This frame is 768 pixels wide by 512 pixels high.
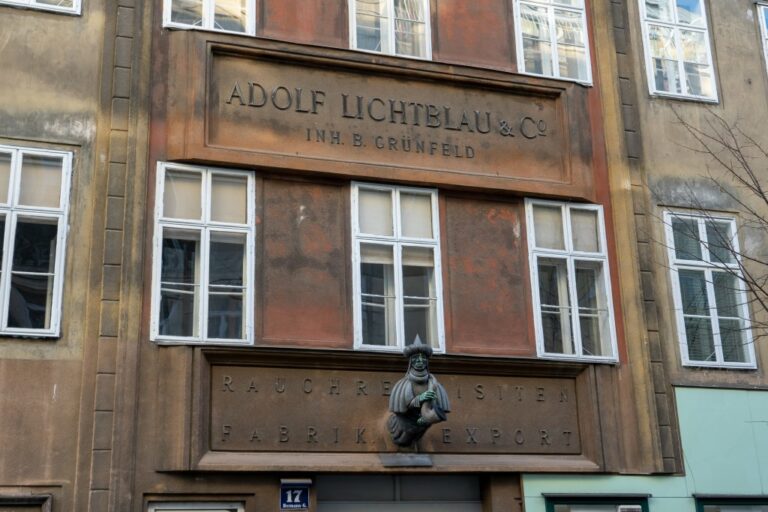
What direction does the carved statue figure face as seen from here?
toward the camera

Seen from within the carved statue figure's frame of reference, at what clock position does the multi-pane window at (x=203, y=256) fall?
The multi-pane window is roughly at 3 o'clock from the carved statue figure.

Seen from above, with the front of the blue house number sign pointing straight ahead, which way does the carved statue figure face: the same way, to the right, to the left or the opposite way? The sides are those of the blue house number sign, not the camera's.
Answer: the same way

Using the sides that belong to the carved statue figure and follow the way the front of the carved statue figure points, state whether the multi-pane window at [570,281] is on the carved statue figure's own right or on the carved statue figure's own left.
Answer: on the carved statue figure's own left

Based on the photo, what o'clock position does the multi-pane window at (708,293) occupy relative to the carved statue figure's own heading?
The multi-pane window is roughly at 8 o'clock from the carved statue figure.

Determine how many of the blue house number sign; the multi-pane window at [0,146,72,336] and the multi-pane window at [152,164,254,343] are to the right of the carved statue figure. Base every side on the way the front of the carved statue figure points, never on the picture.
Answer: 3

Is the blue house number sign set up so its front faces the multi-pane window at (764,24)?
no

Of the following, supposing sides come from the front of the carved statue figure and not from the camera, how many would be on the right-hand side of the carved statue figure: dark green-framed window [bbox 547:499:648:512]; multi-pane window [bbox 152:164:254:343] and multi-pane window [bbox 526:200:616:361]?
1

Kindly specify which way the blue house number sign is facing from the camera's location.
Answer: facing the viewer

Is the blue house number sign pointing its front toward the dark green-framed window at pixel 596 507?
no

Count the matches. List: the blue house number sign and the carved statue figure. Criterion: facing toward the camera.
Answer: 2
